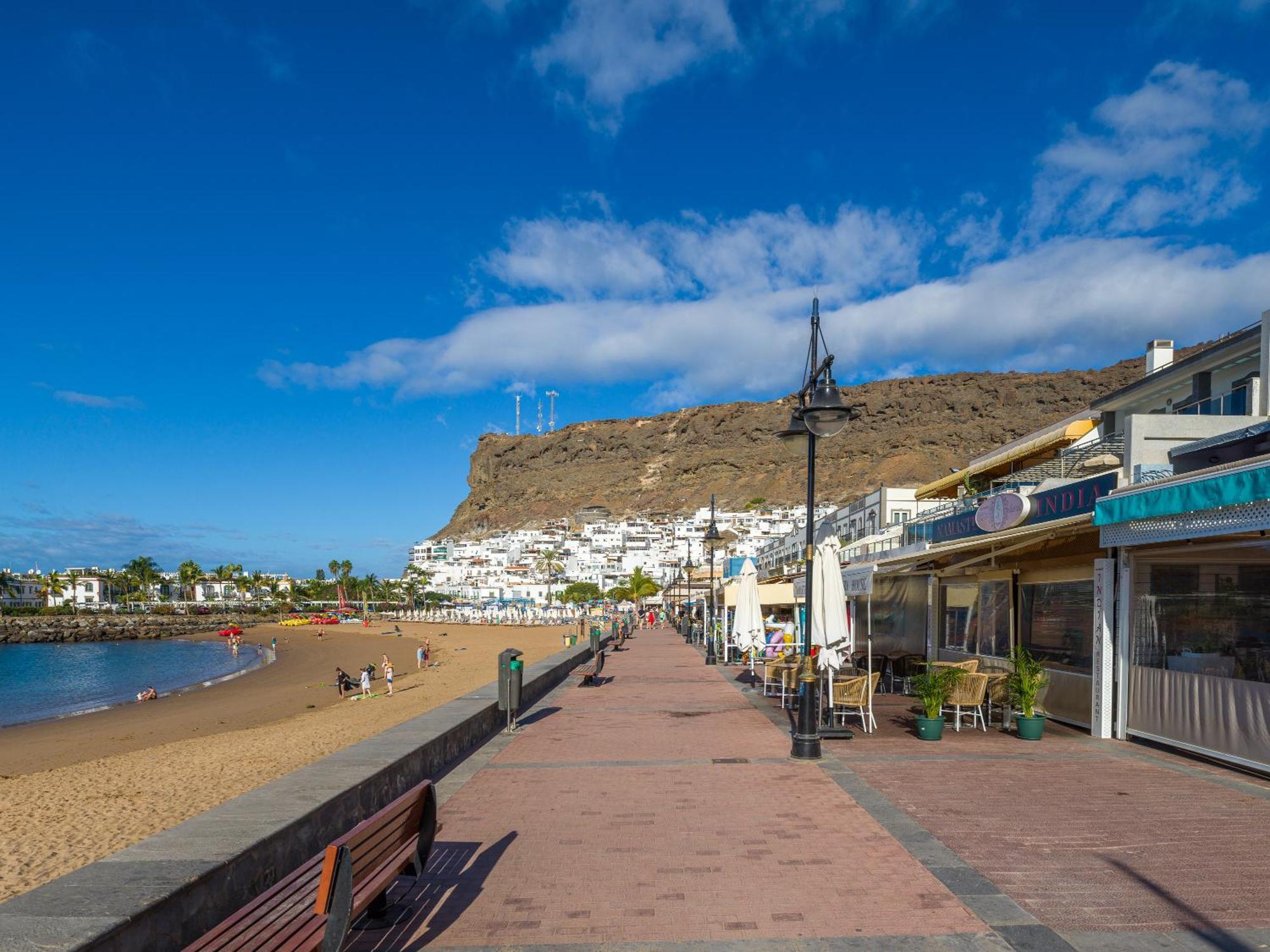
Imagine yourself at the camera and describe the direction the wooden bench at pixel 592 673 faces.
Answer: facing to the left of the viewer

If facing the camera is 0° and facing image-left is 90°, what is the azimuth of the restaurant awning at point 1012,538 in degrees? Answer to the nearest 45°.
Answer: approximately 45°

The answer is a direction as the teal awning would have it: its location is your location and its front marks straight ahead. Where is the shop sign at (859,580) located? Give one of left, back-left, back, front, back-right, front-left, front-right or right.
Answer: right

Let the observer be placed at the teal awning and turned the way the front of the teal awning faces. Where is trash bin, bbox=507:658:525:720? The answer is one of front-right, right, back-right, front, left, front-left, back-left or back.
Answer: front-right

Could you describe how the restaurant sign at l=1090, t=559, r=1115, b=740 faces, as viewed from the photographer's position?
facing the viewer and to the left of the viewer

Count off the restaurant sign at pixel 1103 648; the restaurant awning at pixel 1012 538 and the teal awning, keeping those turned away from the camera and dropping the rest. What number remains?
0

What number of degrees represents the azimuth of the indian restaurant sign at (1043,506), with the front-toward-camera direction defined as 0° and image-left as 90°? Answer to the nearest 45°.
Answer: approximately 45°

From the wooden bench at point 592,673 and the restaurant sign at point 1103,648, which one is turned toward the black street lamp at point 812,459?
the restaurant sign

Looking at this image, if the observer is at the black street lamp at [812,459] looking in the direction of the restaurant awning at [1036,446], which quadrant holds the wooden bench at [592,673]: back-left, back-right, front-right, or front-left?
front-left
